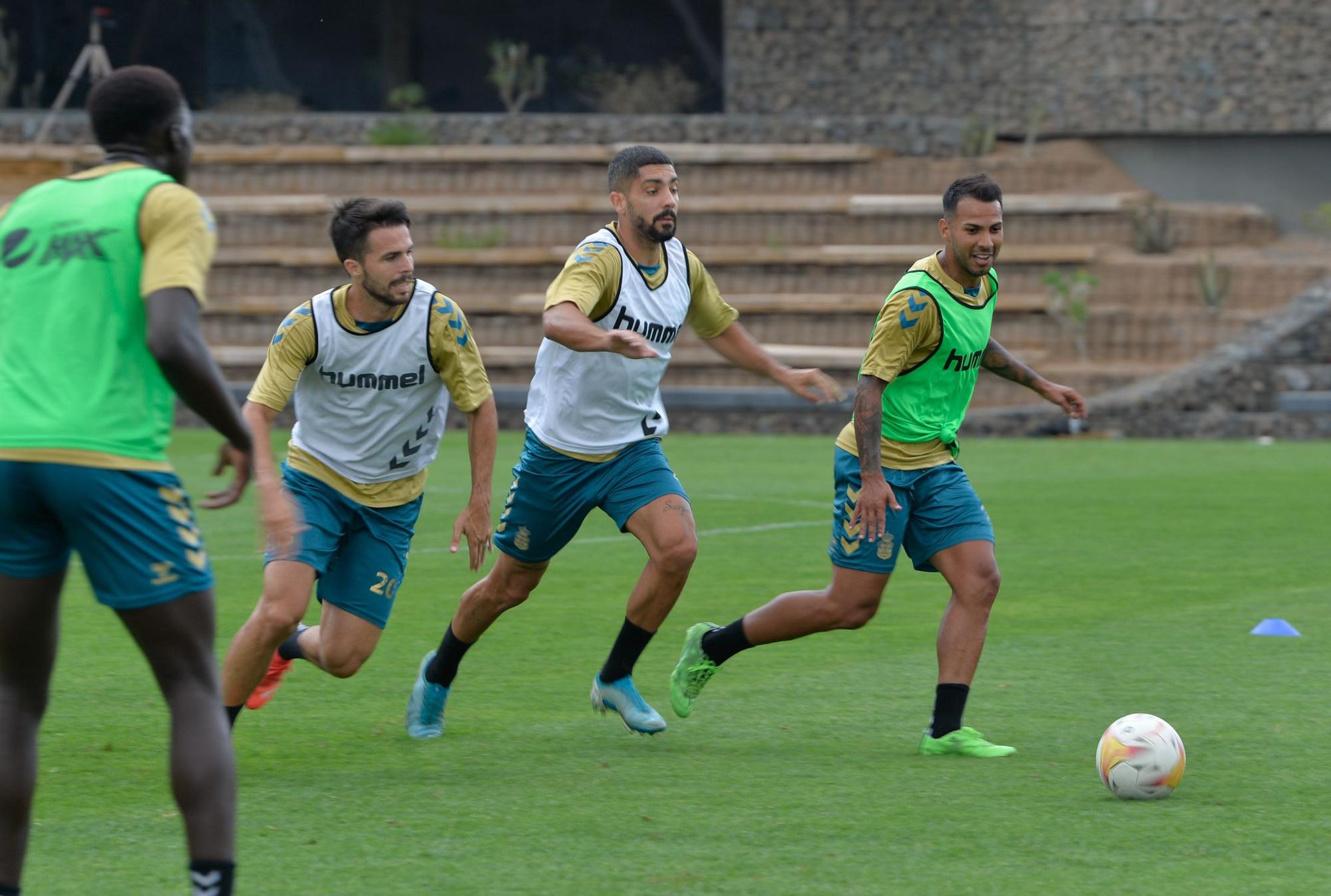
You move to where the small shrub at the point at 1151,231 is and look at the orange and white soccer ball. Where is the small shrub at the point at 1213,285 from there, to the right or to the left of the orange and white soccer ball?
left

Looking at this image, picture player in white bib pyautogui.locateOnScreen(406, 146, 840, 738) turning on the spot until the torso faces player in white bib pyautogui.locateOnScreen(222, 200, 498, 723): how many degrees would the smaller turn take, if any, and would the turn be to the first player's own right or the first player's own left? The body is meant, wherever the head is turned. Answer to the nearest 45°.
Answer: approximately 90° to the first player's own right

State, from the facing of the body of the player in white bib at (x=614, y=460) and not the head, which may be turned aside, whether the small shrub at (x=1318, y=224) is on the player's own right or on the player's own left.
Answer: on the player's own left

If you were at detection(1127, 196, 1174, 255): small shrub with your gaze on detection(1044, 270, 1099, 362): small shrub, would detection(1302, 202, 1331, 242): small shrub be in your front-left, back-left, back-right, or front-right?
back-left

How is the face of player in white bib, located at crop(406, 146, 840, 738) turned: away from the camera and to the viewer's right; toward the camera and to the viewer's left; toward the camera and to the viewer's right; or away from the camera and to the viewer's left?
toward the camera and to the viewer's right

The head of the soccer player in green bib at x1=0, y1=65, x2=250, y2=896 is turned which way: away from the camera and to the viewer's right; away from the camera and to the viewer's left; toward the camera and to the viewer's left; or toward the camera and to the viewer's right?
away from the camera and to the viewer's right

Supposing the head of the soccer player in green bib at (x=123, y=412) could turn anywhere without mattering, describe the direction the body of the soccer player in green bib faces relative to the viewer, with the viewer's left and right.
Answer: facing away from the viewer and to the right of the viewer

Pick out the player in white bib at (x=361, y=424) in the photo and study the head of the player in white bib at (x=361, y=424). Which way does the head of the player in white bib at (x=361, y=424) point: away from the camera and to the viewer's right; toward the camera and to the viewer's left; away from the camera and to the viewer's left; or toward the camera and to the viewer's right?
toward the camera and to the viewer's right

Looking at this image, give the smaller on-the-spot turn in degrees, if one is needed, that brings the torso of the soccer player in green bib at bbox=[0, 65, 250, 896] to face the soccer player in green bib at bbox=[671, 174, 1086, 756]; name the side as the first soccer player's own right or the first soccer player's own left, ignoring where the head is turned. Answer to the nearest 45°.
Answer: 0° — they already face them

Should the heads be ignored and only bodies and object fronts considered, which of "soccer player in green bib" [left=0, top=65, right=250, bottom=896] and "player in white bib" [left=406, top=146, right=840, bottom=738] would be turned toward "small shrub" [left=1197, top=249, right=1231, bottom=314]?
the soccer player in green bib
